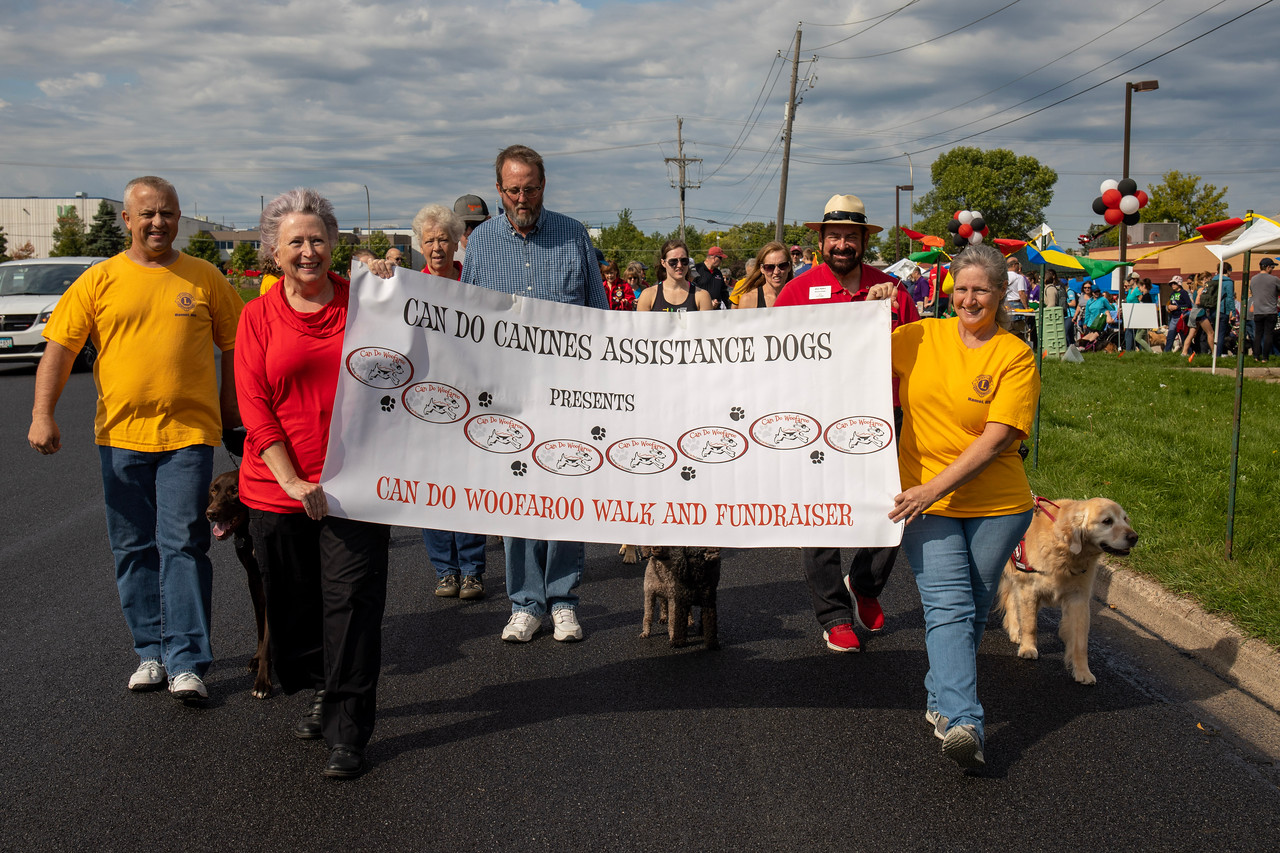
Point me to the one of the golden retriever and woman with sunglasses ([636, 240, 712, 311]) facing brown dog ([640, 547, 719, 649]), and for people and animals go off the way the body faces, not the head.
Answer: the woman with sunglasses

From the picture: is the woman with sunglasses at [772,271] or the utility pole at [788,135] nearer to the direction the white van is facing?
the woman with sunglasses

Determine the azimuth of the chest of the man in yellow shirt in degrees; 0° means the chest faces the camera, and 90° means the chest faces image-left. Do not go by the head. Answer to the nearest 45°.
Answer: approximately 0°

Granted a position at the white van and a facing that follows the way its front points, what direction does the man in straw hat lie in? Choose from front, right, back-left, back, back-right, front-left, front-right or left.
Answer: front-left

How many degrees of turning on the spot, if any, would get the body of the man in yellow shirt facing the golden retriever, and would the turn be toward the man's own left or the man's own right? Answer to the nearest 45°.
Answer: approximately 90° to the man's own left

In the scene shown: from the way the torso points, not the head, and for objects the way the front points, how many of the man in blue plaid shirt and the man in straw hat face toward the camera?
2

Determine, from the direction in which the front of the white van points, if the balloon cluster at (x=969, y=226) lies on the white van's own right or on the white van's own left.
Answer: on the white van's own left
